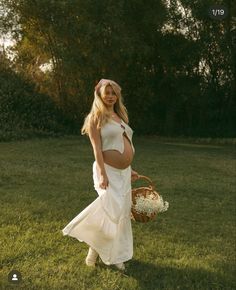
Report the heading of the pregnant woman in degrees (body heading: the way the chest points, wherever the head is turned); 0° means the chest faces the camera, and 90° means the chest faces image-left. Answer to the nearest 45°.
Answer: approximately 315°
